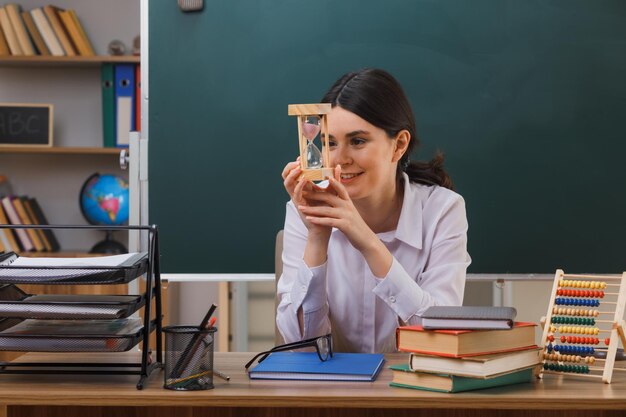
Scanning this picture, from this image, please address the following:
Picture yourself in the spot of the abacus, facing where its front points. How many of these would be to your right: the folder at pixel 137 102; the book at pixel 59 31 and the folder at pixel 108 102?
3

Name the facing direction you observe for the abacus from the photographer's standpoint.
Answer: facing the viewer and to the left of the viewer

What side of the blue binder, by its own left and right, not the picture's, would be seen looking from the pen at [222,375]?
front

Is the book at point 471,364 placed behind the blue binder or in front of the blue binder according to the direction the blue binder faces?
in front

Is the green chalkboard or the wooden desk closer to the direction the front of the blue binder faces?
the wooden desk

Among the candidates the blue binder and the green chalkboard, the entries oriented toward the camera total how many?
2

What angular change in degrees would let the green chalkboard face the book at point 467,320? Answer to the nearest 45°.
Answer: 0° — it already faces it

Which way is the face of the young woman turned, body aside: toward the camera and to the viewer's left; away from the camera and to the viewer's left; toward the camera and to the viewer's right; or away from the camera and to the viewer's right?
toward the camera and to the viewer's left

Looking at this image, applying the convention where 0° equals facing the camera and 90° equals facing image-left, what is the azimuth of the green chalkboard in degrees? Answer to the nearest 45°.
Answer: approximately 0°

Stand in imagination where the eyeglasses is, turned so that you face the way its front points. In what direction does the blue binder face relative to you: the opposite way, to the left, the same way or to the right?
to the right

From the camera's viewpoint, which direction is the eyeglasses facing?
to the viewer's right
